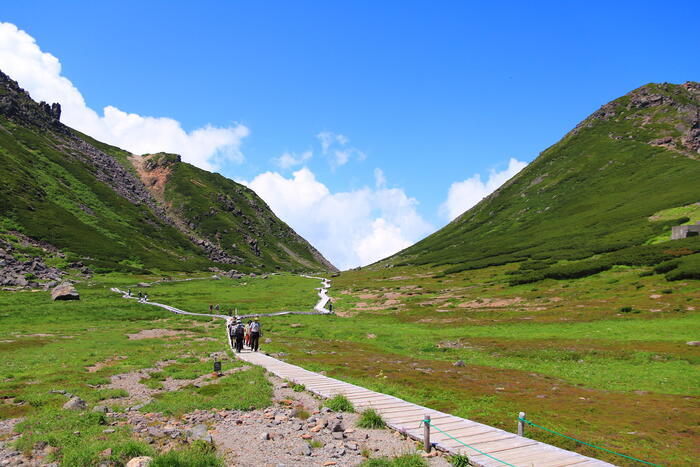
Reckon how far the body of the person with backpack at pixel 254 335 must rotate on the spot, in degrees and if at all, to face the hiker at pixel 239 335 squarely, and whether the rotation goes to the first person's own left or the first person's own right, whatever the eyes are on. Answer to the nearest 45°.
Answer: approximately 45° to the first person's own left

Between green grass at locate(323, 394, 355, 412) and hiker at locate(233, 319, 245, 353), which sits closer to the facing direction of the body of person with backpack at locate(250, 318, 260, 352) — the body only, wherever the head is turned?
the hiker

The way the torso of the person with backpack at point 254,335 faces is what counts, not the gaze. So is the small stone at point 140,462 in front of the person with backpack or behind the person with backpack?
behind

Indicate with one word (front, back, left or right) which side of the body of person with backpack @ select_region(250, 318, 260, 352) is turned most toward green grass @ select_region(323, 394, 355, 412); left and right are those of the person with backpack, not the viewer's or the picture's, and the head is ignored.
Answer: back

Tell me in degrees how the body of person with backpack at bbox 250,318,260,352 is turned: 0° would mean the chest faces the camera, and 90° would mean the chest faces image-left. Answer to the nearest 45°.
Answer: approximately 180°

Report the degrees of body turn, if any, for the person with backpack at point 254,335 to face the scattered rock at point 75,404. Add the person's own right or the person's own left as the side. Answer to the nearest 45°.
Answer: approximately 135° to the person's own left

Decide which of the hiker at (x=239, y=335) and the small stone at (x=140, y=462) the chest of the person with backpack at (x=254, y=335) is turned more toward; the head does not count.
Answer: the hiker

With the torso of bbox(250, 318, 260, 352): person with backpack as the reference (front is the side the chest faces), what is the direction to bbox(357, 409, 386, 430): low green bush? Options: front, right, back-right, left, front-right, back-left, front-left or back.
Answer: back
